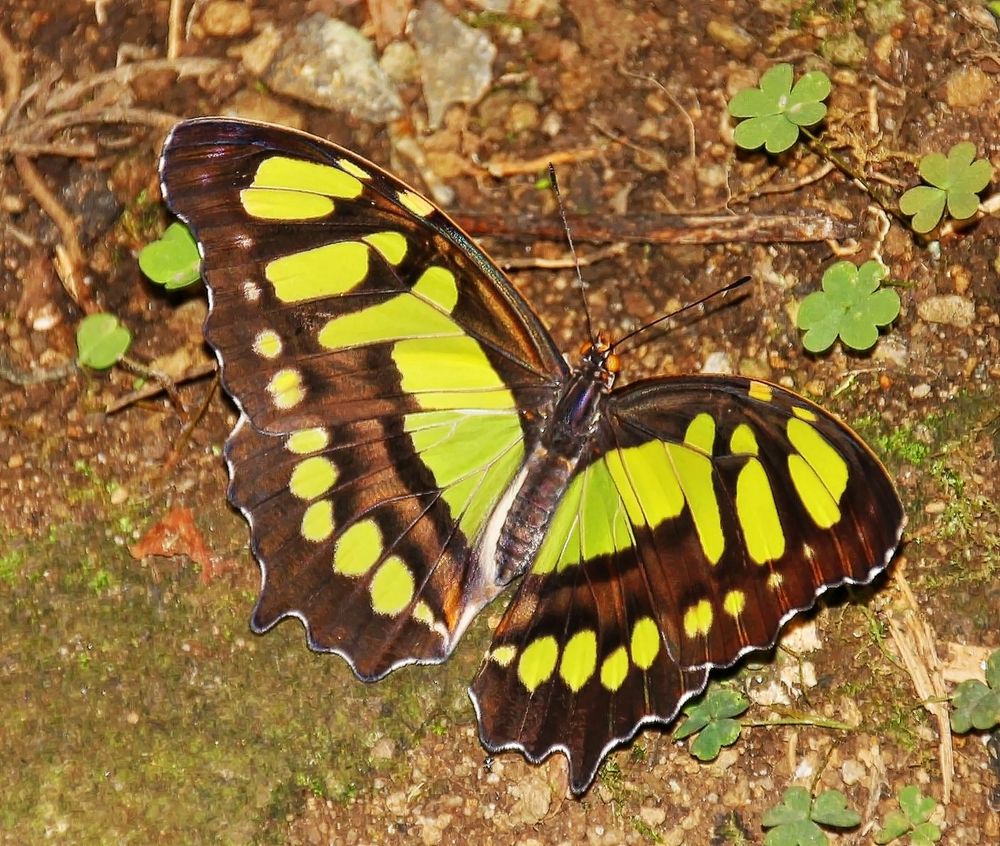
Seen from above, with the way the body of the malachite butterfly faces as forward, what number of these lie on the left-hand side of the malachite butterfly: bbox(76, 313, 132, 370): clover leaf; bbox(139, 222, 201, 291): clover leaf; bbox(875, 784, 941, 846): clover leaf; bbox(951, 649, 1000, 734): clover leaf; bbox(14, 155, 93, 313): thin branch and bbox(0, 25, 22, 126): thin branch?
4

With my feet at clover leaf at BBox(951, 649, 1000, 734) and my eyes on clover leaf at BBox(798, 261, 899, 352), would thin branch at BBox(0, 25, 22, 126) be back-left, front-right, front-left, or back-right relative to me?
front-left

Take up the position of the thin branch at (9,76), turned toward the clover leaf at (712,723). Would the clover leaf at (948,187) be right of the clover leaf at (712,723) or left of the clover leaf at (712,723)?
left

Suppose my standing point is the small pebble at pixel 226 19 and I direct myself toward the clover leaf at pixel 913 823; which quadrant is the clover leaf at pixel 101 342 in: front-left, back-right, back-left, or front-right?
front-right

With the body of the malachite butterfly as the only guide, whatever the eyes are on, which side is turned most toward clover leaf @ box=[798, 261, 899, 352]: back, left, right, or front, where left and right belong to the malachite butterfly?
front

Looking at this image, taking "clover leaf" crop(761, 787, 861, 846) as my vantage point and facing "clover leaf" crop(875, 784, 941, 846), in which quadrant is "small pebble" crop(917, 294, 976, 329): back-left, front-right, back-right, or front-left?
front-left

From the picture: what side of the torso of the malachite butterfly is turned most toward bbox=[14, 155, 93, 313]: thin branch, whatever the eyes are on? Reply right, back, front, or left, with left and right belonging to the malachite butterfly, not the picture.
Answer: left

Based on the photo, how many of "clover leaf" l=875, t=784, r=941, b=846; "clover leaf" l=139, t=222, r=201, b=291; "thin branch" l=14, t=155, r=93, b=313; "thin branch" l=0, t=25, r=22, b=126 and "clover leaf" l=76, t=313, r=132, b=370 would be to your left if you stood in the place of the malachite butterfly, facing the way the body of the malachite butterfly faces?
4

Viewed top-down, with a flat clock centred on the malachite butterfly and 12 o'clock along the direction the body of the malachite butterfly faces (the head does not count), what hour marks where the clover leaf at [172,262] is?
The clover leaf is roughly at 9 o'clock from the malachite butterfly.

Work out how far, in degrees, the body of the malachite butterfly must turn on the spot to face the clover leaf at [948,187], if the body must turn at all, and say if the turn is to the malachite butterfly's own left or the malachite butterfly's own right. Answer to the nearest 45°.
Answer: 0° — it already faces it

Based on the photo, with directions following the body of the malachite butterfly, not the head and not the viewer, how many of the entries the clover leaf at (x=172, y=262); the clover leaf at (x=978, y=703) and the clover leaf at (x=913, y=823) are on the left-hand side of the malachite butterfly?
1

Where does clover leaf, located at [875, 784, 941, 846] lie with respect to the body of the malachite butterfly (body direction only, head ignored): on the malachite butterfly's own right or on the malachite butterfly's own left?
on the malachite butterfly's own right

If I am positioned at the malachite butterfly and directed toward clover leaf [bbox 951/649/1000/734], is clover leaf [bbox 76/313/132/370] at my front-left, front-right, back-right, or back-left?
back-right

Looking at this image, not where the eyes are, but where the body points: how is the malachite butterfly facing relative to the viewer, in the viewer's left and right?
facing away from the viewer and to the right of the viewer

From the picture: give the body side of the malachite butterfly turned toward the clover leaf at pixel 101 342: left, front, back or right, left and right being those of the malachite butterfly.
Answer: left

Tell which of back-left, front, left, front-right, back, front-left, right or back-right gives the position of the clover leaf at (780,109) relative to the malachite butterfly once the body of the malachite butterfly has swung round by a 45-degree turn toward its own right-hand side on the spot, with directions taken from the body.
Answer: front-left
